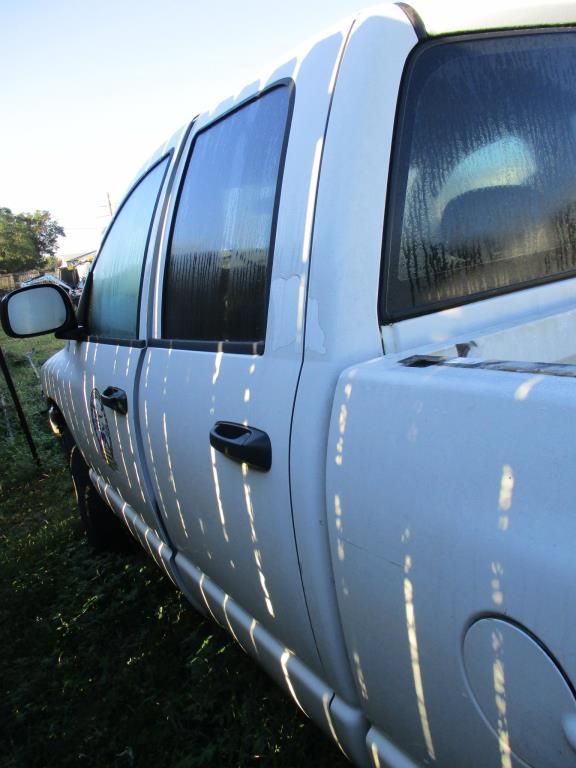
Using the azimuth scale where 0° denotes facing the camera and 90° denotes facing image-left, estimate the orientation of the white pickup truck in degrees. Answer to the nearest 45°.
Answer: approximately 135°
